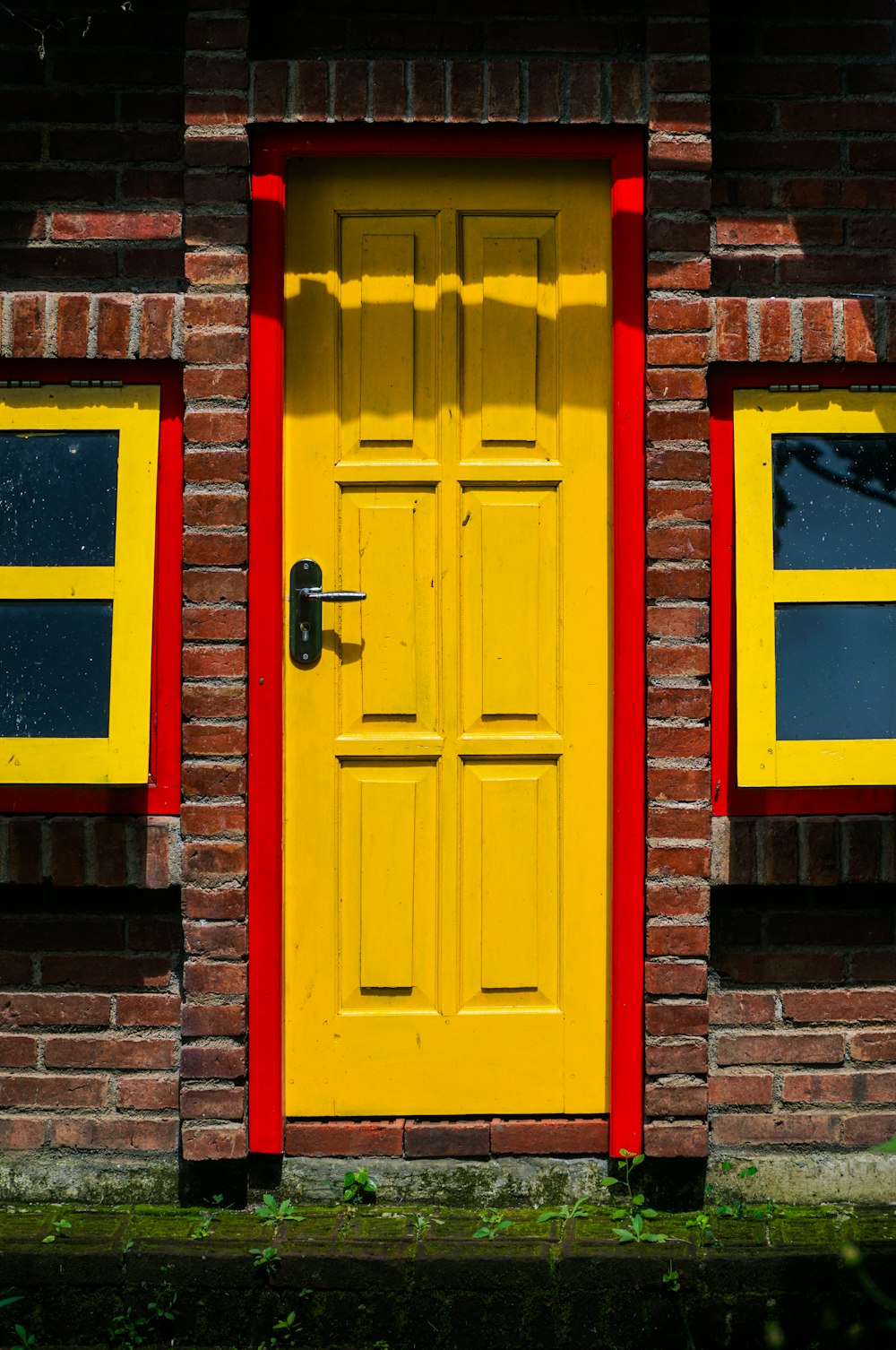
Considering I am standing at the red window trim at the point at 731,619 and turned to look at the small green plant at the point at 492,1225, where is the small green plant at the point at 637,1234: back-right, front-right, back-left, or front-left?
front-left

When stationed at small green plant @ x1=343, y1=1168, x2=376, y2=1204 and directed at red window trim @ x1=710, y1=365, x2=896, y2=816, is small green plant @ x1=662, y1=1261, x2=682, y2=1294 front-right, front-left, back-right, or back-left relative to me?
front-right

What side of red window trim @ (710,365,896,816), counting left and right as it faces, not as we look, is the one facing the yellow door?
right

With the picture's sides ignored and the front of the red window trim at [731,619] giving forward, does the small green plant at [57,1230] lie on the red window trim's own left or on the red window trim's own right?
on the red window trim's own right

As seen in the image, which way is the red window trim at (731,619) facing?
toward the camera
